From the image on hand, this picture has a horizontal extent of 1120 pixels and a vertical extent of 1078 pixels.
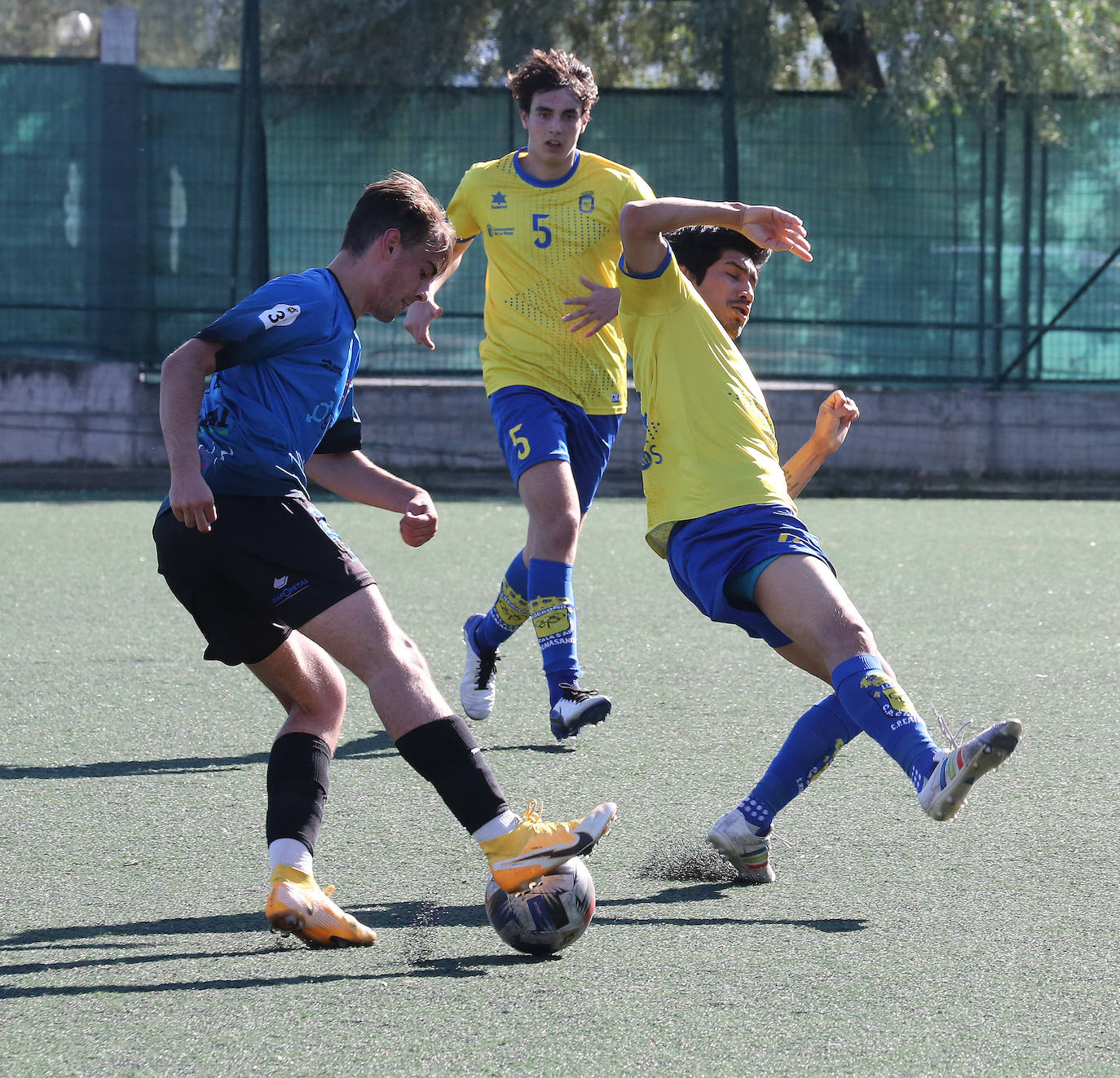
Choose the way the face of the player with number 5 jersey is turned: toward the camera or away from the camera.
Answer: toward the camera

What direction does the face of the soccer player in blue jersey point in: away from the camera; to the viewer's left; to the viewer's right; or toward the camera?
to the viewer's right

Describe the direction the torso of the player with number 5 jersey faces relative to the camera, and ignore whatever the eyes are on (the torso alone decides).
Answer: toward the camera

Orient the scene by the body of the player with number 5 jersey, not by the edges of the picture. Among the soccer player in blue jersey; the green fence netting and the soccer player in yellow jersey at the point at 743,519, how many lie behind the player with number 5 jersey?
1

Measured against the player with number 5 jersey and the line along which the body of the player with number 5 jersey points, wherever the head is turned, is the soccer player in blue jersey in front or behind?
in front

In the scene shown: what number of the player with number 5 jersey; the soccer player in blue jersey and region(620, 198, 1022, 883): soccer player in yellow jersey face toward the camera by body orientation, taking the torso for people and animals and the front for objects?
1

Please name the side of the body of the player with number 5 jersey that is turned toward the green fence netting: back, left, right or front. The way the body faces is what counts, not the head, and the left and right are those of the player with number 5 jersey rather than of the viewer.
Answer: back

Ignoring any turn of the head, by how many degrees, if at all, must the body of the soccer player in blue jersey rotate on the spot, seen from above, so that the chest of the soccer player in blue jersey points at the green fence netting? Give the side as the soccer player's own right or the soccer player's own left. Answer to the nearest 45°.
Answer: approximately 90° to the soccer player's own left

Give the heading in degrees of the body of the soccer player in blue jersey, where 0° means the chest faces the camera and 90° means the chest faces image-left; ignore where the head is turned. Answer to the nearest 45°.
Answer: approximately 270°

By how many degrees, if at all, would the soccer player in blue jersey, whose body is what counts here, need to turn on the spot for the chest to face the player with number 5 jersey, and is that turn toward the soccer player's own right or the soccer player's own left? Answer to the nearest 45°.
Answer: approximately 90° to the soccer player's own left
